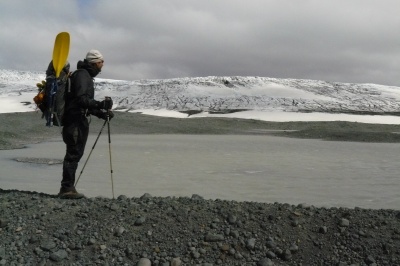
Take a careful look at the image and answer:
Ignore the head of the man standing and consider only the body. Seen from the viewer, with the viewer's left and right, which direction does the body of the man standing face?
facing to the right of the viewer

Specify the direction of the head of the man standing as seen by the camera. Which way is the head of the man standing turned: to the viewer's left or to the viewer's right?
to the viewer's right
